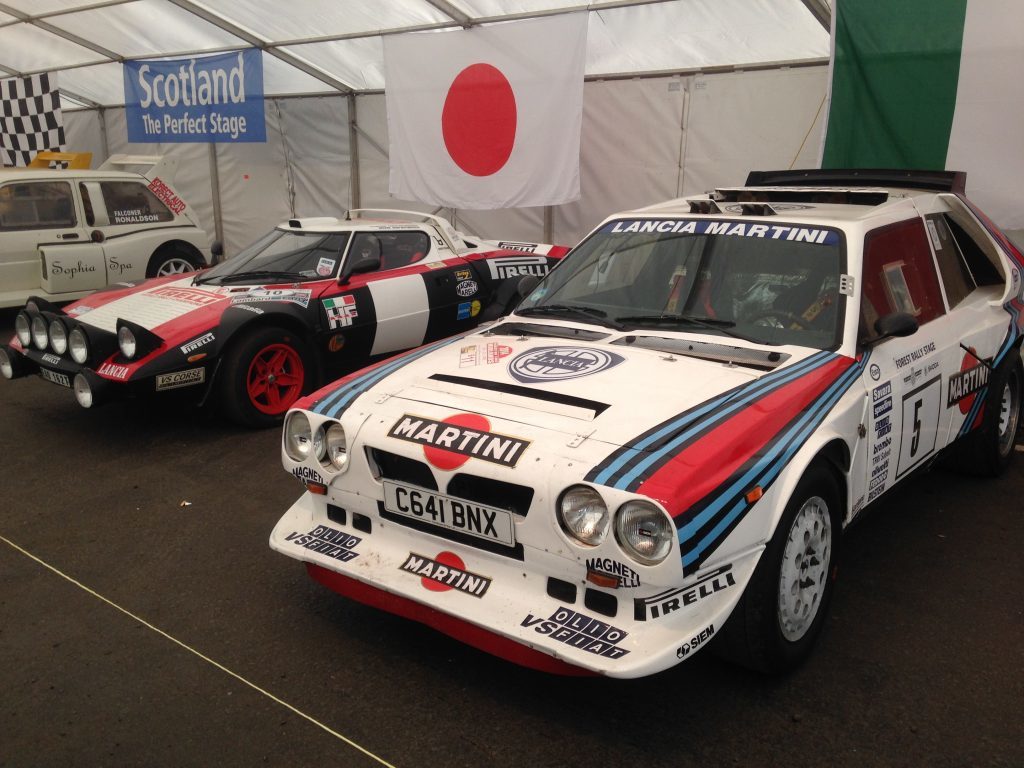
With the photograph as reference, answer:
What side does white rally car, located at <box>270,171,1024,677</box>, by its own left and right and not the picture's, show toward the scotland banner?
right

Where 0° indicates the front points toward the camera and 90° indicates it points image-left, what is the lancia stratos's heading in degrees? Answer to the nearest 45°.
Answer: approximately 45°

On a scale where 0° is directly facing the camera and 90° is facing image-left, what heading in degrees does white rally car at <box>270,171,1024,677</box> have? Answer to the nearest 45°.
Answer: approximately 45°

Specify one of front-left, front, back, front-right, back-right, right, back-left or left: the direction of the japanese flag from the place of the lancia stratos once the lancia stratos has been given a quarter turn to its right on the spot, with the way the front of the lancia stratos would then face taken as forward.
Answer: right

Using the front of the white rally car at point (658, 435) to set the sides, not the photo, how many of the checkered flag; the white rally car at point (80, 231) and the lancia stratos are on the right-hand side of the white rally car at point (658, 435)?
3

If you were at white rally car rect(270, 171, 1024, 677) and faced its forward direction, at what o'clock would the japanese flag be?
The japanese flag is roughly at 4 o'clock from the white rally car.

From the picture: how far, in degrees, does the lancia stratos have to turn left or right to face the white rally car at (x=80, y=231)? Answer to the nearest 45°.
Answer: approximately 90° to its right

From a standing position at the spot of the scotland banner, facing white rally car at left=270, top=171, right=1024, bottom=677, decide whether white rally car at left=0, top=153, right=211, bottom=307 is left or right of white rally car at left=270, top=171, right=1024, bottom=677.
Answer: right

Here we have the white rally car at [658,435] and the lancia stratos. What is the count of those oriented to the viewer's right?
0

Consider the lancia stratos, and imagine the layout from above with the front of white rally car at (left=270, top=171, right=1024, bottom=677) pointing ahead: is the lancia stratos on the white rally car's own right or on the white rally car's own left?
on the white rally car's own right

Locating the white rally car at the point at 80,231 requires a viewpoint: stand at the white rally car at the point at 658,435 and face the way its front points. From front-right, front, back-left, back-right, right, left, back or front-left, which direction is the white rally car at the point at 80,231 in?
right

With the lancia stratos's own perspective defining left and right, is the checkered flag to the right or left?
on its right

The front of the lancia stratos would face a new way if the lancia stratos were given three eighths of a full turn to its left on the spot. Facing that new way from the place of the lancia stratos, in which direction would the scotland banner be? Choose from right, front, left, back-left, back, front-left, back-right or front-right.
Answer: left
